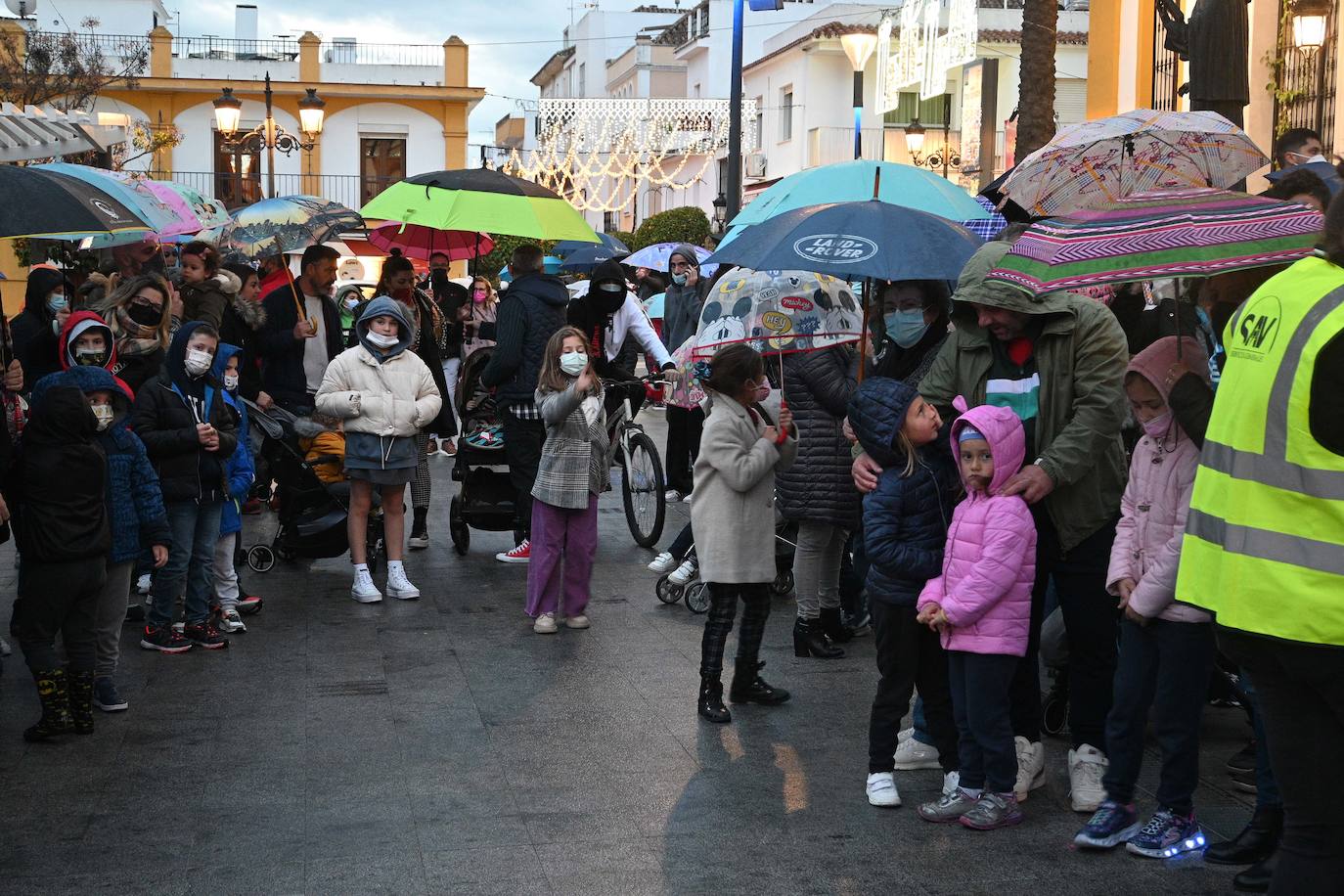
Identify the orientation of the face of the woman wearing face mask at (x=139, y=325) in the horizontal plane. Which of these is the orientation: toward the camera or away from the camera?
toward the camera

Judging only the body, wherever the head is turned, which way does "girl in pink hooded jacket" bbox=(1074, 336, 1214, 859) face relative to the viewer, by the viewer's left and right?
facing the viewer and to the left of the viewer

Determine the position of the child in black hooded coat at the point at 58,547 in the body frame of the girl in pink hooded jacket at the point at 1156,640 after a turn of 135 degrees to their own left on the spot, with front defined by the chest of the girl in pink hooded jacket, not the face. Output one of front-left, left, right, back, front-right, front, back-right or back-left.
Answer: back

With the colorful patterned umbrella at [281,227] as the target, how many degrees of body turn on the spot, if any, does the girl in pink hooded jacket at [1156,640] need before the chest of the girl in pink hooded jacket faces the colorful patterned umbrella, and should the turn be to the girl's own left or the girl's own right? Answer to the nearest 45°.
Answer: approximately 90° to the girl's own right

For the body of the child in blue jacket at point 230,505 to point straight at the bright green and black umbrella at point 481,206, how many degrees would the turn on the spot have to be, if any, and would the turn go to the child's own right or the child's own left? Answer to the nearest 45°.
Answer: approximately 90° to the child's own left

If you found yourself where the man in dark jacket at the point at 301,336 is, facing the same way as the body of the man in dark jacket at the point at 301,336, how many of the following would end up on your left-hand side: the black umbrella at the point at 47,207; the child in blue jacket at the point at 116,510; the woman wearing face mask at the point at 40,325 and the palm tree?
1

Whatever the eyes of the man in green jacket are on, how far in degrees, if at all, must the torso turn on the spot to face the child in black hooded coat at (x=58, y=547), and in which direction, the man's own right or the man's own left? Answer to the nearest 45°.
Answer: approximately 45° to the man's own right

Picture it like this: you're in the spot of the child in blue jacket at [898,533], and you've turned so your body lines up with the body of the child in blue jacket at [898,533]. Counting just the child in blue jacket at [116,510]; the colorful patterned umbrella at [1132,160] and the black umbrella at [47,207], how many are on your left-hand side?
1

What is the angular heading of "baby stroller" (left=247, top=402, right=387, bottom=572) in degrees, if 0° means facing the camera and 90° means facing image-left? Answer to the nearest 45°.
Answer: approximately 270°

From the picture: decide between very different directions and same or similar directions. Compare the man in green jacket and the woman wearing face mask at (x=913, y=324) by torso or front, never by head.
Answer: same or similar directions

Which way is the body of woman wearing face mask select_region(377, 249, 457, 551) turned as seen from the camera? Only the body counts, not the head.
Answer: toward the camera

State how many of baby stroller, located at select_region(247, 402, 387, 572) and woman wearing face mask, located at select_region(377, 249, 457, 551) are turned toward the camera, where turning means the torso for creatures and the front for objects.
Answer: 1

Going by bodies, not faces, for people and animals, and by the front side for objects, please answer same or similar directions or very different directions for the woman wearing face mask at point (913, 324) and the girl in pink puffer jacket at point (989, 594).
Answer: same or similar directions

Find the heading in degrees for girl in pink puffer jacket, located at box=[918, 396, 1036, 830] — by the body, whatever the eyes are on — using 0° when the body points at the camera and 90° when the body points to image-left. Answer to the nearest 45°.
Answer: approximately 45°

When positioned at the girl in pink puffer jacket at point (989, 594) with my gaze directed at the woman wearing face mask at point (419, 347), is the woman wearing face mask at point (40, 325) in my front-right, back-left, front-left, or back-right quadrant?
front-left

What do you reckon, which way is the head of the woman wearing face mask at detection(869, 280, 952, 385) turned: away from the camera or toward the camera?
toward the camera

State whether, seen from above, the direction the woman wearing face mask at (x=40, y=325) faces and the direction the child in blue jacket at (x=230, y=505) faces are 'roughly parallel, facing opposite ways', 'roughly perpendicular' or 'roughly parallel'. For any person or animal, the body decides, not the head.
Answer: roughly parallel
